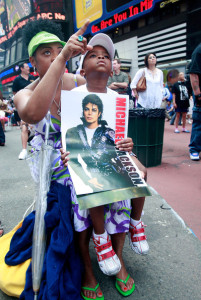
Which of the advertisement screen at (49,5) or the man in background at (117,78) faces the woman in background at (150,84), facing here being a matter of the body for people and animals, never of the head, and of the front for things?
the advertisement screen

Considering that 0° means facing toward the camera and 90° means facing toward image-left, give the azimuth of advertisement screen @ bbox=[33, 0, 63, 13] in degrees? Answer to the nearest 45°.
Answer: approximately 0°

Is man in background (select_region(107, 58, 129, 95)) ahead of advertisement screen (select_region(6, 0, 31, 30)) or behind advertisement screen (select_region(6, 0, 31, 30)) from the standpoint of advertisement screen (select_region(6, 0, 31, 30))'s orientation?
ahead

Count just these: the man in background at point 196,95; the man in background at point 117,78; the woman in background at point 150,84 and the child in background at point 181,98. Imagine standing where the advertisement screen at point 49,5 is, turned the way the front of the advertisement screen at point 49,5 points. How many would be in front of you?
4

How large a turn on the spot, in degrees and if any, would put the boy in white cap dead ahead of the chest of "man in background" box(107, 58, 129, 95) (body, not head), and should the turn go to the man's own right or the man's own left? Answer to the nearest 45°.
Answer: approximately 45° to the man's own left

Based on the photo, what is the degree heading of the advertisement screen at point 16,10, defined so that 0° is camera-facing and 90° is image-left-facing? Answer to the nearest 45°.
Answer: approximately 315°

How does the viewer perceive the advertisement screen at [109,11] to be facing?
facing the viewer and to the left of the viewer

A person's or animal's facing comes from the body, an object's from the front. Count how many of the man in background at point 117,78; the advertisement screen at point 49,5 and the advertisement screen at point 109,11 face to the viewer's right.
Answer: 0

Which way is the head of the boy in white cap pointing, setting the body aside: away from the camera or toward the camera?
toward the camera

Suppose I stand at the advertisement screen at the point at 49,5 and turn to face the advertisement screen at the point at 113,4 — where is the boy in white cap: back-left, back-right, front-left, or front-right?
front-right

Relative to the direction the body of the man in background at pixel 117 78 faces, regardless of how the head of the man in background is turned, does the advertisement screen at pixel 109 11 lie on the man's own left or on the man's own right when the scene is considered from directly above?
on the man's own right

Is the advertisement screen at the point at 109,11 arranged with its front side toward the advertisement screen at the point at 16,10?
no

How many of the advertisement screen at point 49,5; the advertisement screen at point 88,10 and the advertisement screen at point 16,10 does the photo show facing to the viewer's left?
0

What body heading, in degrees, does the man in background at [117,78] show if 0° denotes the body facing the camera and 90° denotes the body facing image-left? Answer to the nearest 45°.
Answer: approximately 45°

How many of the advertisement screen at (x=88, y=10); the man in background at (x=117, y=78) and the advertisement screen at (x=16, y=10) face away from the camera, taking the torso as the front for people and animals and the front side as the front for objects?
0

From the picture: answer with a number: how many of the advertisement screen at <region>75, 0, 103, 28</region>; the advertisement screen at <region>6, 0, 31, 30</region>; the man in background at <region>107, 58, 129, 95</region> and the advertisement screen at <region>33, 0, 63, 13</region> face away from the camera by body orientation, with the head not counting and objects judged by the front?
0

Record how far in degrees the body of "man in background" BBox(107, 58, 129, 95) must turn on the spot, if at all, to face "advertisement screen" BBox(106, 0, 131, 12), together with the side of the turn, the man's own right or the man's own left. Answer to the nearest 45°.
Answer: approximately 135° to the man's own right
